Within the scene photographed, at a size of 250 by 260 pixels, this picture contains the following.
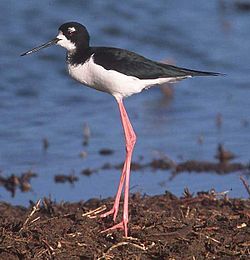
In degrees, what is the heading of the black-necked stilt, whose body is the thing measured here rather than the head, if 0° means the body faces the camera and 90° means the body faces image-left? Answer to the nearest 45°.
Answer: approximately 90°
